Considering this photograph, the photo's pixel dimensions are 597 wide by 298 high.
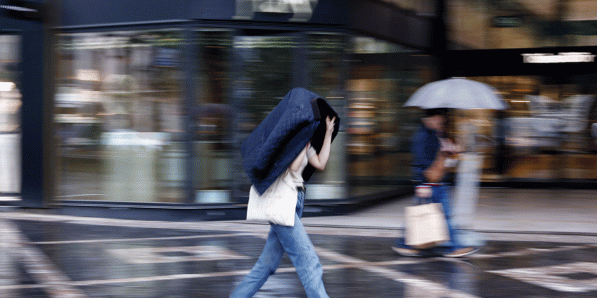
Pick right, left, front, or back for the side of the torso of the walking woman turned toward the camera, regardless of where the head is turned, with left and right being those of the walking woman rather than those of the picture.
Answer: right

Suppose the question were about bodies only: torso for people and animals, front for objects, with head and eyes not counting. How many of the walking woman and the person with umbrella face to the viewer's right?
2

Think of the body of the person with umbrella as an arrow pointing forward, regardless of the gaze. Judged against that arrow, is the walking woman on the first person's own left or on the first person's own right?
on the first person's own right

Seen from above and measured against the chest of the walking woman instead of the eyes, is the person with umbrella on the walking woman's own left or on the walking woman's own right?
on the walking woman's own left

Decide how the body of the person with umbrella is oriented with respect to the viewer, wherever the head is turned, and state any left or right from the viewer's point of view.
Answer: facing to the right of the viewer
